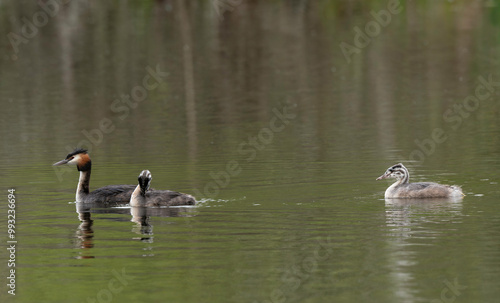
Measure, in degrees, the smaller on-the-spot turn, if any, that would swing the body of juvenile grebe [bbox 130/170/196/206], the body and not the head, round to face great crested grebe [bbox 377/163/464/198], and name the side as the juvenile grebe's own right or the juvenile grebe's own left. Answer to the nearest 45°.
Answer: approximately 180°

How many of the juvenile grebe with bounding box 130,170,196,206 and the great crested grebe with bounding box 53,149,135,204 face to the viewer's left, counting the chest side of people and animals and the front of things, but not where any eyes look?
2

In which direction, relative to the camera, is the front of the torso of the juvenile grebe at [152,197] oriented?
to the viewer's left

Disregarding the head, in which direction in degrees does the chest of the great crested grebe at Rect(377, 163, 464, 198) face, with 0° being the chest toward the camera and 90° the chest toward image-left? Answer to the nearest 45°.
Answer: approximately 90°

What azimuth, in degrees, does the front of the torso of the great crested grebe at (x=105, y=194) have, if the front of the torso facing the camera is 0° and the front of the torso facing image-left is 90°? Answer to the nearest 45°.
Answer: approximately 90°

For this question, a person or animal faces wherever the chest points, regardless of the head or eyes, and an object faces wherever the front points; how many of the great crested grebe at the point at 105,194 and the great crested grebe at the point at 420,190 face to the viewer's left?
2

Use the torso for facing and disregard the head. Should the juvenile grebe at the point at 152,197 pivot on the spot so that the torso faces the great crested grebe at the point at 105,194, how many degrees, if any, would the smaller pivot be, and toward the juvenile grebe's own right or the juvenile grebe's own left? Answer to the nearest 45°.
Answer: approximately 45° to the juvenile grebe's own right

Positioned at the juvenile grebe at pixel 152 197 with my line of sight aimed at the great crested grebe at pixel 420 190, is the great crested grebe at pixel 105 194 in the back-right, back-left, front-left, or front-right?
back-left

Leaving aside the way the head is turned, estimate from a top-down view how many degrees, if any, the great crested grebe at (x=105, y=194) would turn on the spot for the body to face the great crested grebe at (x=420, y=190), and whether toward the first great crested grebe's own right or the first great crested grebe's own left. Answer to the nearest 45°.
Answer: approximately 180°
